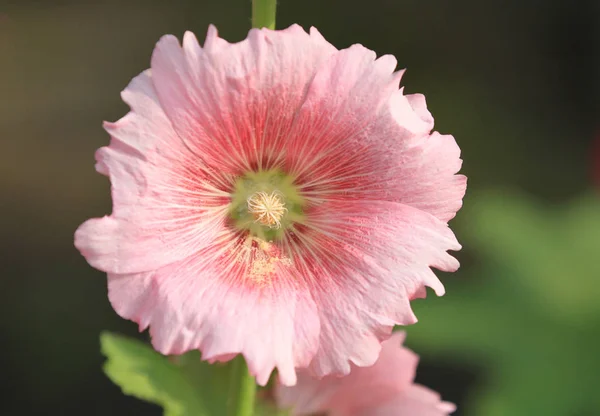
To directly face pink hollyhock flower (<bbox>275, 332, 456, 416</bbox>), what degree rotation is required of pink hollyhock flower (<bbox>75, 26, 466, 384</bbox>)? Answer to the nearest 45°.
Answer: approximately 135° to its left

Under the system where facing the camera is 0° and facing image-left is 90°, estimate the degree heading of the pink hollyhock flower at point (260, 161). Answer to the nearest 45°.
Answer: approximately 0°
